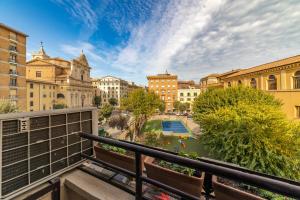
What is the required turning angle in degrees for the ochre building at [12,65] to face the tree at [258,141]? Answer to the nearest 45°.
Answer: approximately 45° to its right

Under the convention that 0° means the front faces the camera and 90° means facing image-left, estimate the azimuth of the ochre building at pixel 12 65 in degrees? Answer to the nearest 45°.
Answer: approximately 315°

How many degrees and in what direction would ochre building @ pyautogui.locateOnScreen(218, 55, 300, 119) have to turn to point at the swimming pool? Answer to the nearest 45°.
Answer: approximately 45° to its right

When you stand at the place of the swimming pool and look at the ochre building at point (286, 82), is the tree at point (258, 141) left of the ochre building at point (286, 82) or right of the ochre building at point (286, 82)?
right

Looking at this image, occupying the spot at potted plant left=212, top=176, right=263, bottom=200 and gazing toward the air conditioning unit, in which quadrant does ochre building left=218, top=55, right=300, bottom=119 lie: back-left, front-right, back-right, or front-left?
back-right

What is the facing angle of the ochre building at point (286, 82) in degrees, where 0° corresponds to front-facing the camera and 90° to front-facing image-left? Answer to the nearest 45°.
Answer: approximately 45°

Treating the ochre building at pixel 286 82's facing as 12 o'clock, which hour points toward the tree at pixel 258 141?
The tree is roughly at 11 o'clock from the ochre building.

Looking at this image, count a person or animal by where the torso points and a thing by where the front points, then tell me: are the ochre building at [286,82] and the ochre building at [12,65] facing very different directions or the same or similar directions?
very different directions
